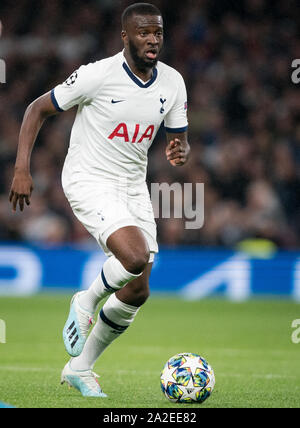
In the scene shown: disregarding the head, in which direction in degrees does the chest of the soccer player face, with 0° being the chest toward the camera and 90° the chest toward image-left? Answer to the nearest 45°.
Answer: approximately 315°

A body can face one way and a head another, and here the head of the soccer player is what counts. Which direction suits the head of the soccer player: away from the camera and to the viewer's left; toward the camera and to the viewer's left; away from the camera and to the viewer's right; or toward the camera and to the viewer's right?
toward the camera and to the viewer's right
